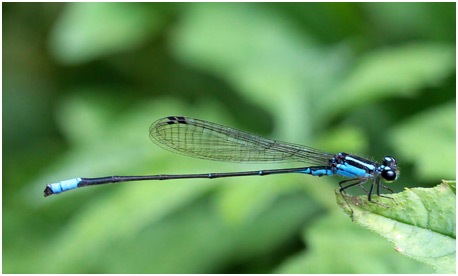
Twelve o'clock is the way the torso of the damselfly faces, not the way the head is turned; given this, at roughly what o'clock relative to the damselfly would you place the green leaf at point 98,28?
The green leaf is roughly at 7 o'clock from the damselfly.

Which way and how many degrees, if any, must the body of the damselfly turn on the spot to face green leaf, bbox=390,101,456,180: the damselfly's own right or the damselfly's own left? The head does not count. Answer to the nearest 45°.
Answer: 0° — it already faces it

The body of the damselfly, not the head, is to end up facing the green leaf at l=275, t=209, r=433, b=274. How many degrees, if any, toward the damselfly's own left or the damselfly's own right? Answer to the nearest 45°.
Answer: approximately 45° to the damselfly's own right

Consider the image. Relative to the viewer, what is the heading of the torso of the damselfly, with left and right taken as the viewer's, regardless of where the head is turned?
facing to the right of the viewer
